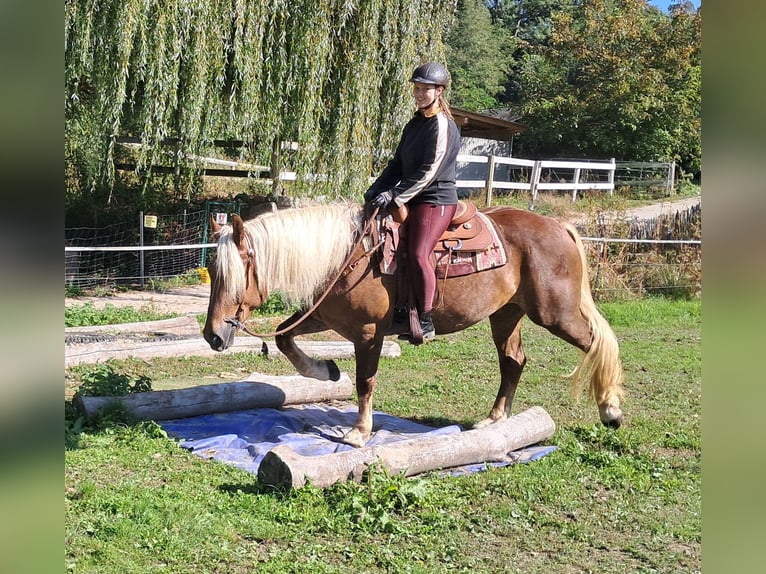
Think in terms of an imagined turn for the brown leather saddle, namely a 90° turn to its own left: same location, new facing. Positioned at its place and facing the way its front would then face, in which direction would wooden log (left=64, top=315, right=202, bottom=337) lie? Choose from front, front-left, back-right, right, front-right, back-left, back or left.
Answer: back-right

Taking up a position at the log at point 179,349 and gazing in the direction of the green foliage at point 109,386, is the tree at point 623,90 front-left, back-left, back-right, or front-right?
back-left

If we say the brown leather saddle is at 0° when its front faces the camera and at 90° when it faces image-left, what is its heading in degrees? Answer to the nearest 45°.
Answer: approximately 90°

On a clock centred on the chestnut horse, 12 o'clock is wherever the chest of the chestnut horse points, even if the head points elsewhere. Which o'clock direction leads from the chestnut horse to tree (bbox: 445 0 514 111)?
The tree is roughly at 3 o'clock from the chestnut horse.

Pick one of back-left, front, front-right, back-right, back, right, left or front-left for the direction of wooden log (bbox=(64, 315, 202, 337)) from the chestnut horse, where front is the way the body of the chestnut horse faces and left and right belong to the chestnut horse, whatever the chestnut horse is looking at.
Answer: front-right

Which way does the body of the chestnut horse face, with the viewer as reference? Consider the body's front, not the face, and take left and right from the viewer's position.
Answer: facing to the left of the viewer

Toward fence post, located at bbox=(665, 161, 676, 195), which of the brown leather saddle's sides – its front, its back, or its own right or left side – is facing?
right

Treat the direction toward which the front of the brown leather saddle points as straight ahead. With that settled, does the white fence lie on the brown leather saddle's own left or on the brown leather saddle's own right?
on the brown leather saddle's own right

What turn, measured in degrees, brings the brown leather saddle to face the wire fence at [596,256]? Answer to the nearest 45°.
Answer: approximately 90° to its right

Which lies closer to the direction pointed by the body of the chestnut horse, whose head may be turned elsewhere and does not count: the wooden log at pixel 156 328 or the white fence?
the wooden log
